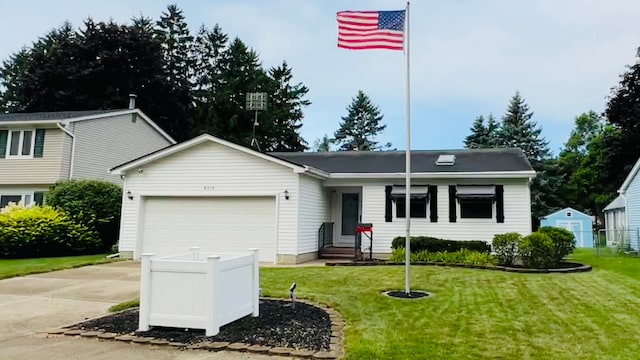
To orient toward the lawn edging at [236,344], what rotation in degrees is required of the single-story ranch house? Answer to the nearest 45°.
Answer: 0° — it already faces it

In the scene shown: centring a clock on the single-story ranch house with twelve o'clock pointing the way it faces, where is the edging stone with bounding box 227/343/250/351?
The edging stone is roughly at 12 o'clock from the single-story ranch house.

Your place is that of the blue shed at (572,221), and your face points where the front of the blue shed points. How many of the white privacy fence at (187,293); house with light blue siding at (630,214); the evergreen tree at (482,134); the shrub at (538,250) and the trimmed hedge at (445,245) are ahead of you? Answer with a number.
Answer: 4

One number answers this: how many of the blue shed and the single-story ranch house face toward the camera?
2

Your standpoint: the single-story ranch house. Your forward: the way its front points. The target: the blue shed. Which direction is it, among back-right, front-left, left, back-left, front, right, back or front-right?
back-left

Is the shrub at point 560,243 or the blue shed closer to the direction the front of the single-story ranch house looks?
the shrub

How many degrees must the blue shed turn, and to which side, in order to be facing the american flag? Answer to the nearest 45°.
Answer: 0° — it already faces it

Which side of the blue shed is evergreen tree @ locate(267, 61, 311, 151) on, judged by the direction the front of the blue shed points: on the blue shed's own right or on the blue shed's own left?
on the blue shed's own right
